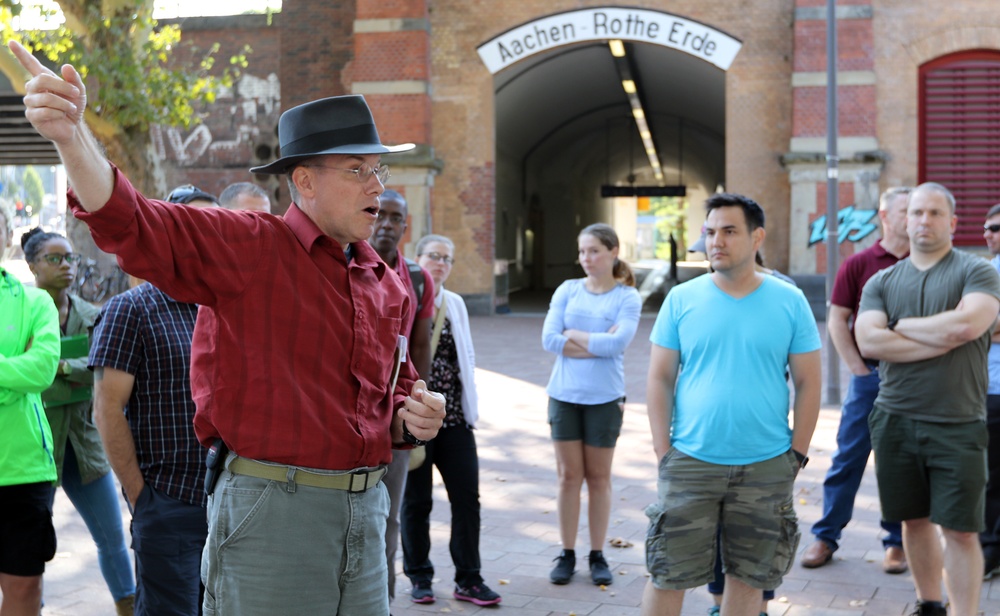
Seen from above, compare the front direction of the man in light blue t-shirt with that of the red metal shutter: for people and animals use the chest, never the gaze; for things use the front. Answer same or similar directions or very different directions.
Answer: same or similar directions

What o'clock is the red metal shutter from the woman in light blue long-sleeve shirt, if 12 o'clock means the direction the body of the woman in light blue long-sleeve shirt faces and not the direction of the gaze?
The red metal shutter is roughly at 7 o'clock from the woman in light blue long-sleeve shirt.

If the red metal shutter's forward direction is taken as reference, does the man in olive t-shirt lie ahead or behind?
ahead

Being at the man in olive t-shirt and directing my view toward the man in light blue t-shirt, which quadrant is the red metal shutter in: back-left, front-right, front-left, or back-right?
back-right

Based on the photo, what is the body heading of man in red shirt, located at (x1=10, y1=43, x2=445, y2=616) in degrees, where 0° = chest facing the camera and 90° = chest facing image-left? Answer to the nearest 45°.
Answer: approximately 315°

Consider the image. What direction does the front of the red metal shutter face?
toward the camera

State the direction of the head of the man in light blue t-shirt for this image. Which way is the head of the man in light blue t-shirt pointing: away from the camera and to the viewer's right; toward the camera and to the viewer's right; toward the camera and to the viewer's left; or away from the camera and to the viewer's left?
toward the camera and to the viewer's left

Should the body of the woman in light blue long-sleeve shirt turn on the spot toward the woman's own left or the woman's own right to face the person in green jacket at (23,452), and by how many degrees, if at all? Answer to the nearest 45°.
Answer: approximately 45° to the woman's own right

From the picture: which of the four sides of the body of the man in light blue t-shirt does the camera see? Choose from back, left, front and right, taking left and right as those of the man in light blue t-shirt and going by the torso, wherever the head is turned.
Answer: front

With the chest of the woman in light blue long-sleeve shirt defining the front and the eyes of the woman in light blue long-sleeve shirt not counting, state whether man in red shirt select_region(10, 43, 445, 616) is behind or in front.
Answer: in front

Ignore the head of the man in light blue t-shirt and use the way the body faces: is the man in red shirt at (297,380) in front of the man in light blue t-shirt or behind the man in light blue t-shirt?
in front

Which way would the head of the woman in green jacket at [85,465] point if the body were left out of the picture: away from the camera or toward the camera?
toward the camera

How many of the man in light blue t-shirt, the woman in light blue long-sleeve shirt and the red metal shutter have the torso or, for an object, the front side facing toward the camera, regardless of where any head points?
3
